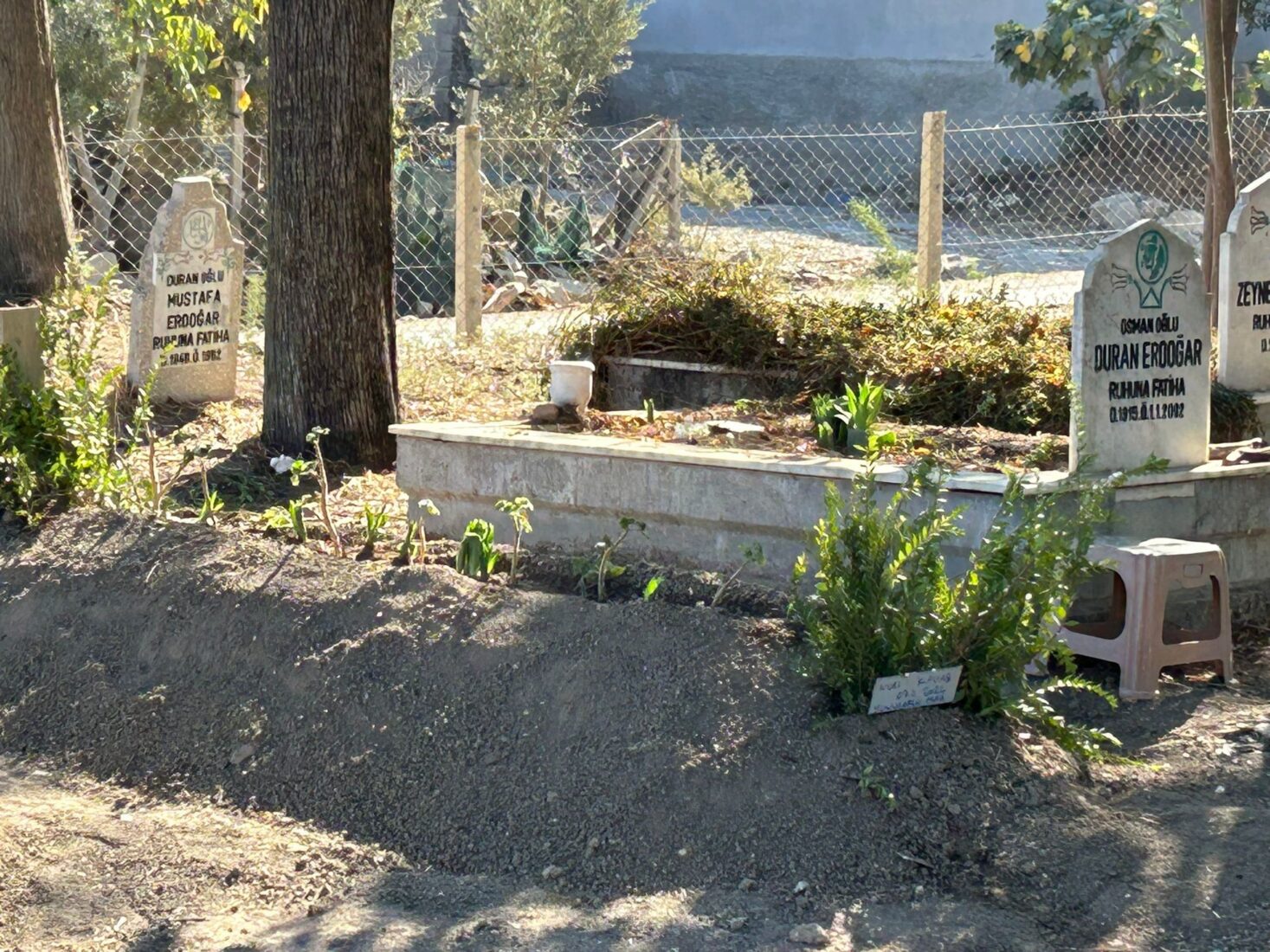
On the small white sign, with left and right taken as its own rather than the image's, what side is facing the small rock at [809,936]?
front

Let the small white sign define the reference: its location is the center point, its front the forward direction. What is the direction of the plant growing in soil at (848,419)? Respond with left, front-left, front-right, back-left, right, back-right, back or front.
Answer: back

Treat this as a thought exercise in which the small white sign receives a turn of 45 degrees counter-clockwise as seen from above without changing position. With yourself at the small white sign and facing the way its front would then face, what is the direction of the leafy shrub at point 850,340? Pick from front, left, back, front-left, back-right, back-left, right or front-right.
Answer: back-left

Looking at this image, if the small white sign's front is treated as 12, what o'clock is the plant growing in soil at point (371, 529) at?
The plant growing in soil is roughly at 4 o'clock from the small white sign.

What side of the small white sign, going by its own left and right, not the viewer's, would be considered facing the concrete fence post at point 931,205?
back

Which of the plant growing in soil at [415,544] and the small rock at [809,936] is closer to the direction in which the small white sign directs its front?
the small rock

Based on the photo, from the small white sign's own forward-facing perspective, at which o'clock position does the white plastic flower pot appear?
The white plastic flower pot is roughly at 5 o'clock from the small white sign.

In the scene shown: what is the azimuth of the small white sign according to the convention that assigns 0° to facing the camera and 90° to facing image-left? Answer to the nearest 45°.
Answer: approximately 0°

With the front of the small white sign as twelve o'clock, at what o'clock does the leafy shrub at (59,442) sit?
The leafy shrub is roughly at 4 o'clock from the small white sign.

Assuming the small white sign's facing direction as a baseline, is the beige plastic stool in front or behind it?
behind

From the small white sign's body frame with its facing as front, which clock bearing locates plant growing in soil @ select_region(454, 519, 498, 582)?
The plant growing in soil is roughly at 4 o'clock from the small white sign.

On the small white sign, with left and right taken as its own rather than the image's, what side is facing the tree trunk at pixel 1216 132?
back

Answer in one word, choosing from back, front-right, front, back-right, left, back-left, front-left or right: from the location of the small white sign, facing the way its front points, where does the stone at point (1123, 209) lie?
back
